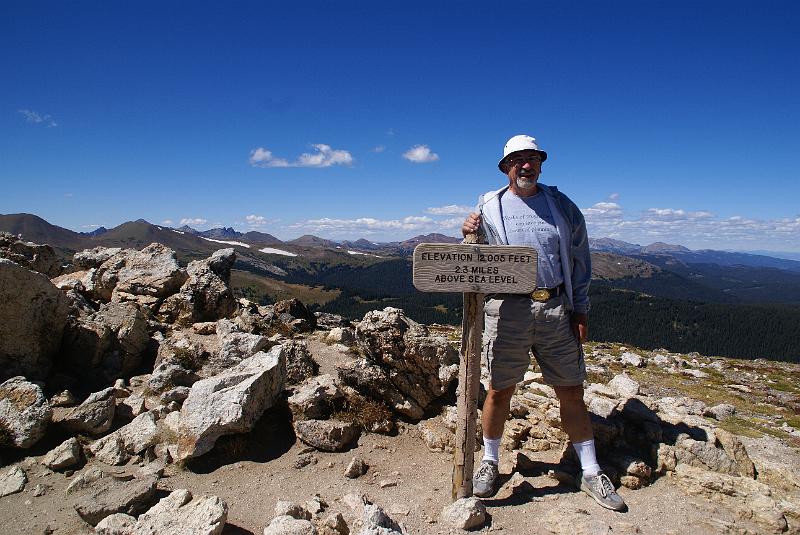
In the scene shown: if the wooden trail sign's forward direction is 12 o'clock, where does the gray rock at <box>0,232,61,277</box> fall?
The gray rock is roughly at 4 o'clock from the wooden trail sign.

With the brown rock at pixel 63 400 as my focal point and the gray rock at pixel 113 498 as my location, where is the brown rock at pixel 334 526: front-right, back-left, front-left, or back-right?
back-right

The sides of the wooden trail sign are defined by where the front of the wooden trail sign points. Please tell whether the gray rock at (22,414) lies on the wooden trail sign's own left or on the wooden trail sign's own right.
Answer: on the wooden trail sign's own right

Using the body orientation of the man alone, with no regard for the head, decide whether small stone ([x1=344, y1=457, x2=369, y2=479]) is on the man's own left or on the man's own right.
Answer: on the man's own right

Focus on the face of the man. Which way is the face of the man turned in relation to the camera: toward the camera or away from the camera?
toward the camera

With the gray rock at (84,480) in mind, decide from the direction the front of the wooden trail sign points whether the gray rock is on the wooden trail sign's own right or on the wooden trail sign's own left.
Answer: on the wooden trail sign's own right

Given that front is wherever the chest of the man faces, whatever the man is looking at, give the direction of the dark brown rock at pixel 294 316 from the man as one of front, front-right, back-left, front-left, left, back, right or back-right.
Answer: back-right

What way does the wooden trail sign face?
toward the camera

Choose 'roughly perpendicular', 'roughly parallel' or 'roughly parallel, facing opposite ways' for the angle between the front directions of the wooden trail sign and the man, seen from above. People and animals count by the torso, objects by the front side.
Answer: roughly parallel

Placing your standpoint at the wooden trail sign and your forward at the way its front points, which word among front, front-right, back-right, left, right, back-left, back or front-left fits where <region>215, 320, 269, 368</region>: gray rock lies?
back-right

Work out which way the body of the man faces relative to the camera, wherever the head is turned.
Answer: toward the camera

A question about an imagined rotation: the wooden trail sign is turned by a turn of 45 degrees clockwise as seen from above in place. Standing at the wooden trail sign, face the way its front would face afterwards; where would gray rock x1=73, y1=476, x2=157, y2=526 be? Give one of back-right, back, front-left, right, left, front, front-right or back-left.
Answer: front-right

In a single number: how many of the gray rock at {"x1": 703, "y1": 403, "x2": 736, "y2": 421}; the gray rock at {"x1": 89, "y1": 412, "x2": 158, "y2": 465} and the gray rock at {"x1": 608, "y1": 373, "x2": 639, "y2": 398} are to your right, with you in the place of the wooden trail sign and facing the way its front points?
1

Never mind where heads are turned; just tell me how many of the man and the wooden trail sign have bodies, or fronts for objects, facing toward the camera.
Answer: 2
